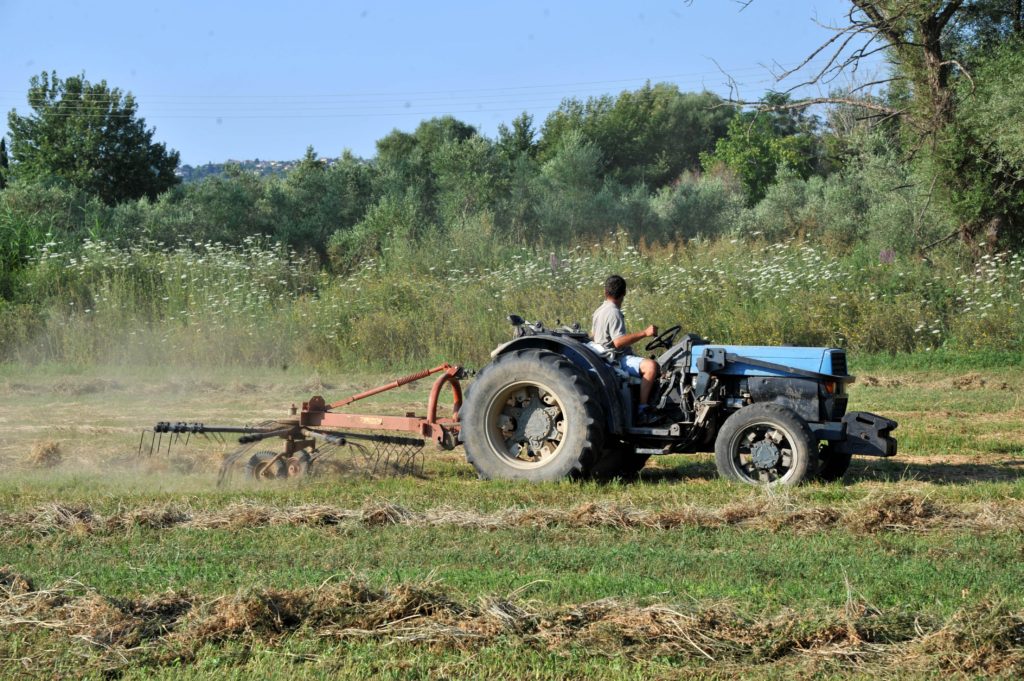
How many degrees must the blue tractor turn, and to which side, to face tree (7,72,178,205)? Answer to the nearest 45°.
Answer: approximately 135° to its left

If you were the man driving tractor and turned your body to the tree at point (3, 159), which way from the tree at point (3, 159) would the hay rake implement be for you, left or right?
left

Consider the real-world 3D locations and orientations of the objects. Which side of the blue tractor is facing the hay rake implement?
back

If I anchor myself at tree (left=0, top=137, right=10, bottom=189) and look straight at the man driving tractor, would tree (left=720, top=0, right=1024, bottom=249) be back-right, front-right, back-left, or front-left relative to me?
front-left

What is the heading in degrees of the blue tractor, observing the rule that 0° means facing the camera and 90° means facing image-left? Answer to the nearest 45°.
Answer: approximately 270°

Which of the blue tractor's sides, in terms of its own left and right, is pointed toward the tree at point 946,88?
left

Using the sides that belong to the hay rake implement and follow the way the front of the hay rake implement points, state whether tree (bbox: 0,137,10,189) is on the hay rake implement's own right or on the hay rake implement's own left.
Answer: on the hay rake implement's own left

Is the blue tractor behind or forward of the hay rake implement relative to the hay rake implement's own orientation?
forward

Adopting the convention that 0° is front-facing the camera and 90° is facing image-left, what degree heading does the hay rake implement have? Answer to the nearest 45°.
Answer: approximately 270°

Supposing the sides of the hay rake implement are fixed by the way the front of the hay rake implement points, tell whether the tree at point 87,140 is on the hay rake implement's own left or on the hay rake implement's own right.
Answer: on the hay rake implement's own left

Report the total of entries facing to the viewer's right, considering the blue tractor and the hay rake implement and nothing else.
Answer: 2
